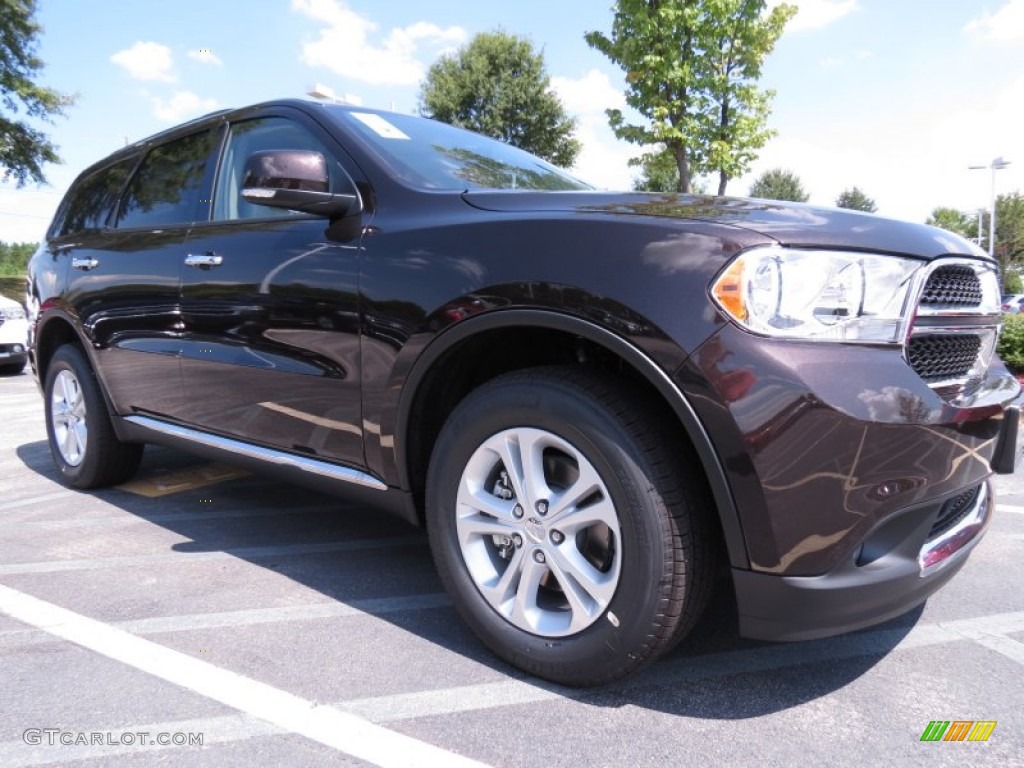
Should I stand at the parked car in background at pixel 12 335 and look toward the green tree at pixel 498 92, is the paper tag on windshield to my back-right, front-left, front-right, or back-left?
back-right

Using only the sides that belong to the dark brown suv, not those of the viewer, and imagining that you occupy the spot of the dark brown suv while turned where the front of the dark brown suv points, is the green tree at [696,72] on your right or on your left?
on your left

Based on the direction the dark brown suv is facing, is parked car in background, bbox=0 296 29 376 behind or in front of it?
behind

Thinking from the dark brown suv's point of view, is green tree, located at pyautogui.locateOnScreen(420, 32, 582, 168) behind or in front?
behind

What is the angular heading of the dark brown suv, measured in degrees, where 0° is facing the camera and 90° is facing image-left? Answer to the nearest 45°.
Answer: approximately 315°
